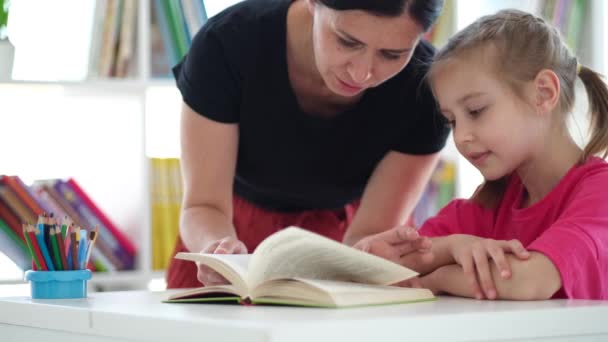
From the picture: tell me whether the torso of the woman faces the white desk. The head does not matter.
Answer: yes

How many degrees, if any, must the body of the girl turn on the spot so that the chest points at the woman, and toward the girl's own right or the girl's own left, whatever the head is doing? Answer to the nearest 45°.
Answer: approximately 90° to the girl's own right

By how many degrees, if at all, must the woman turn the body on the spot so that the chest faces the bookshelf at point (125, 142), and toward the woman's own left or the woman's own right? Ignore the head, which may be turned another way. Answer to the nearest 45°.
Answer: approximately 135° to the woman's own right

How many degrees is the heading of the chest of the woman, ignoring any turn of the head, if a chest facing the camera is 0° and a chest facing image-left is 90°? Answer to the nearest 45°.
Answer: approximately 0°

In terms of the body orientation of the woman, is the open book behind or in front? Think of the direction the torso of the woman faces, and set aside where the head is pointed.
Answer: in front

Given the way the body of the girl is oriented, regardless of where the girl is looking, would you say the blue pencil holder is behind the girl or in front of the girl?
in front

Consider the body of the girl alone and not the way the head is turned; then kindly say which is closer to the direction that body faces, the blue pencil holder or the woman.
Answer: the blue pencil holder

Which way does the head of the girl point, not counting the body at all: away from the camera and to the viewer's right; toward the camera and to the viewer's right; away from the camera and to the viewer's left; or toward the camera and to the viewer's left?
toward the camera and to the viewer's left

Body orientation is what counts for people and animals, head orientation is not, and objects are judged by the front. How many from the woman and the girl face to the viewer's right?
0

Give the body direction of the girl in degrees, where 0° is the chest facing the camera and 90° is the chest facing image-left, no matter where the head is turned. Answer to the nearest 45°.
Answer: approximately 45°

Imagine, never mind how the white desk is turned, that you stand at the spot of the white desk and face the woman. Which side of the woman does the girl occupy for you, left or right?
right

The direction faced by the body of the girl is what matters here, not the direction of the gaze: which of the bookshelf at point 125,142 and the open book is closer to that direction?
the open book

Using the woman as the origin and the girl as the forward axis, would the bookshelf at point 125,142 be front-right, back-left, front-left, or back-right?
back-left
